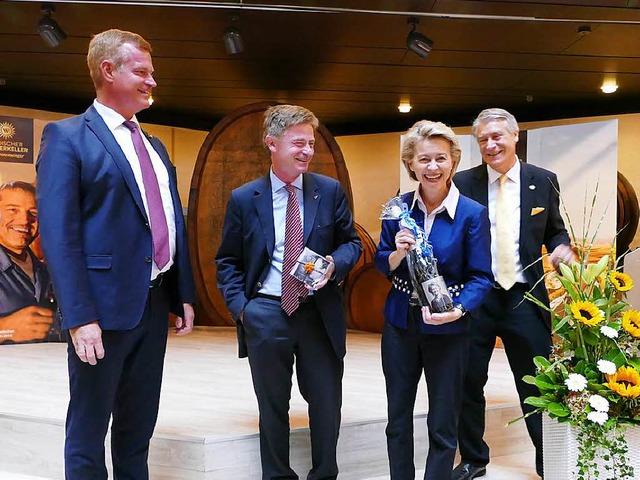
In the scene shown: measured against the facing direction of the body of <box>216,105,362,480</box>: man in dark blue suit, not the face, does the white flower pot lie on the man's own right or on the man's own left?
on the man's own left

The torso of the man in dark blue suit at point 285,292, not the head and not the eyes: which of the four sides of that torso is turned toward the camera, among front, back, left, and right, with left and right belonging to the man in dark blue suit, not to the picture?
front

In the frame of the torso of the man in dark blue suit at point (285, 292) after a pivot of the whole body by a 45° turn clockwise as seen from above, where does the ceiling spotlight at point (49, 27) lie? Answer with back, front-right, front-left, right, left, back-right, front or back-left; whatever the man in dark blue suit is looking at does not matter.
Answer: right

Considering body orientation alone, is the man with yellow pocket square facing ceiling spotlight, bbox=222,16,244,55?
no

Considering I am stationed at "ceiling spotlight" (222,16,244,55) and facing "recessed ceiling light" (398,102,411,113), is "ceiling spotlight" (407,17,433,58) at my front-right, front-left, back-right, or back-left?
front-right

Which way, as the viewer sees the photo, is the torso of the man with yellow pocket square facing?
toward the camera

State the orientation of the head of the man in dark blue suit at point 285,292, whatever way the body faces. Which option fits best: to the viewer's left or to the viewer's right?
to the viewer's right

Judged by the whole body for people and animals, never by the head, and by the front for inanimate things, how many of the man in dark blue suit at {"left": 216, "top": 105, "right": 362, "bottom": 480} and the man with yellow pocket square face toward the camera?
2

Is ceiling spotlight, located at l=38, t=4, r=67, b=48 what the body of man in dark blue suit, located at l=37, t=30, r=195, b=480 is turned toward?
no

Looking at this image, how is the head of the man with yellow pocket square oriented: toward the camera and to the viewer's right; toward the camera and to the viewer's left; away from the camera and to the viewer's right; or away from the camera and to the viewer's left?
toward the camera and to the viewer's left
